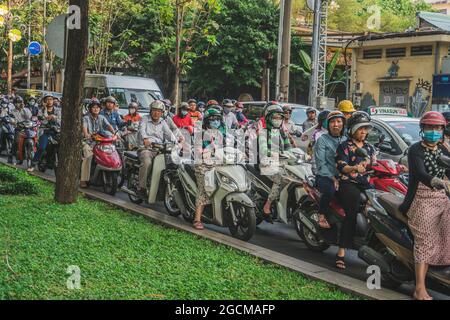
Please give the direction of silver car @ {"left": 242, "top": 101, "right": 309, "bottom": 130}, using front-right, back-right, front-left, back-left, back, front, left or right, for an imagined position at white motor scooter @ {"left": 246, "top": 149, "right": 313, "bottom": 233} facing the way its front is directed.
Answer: back-left

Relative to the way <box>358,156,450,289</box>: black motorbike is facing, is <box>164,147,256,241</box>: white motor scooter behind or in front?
behind

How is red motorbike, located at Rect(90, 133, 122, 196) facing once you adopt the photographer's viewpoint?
facing the viewer and to the right of the viewer

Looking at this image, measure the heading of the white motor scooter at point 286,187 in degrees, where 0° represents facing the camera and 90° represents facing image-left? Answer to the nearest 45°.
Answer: approximately 315°

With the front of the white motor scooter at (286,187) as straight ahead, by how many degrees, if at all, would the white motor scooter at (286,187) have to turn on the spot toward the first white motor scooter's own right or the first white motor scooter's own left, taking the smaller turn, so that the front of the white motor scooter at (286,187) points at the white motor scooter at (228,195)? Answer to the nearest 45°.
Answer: approximately 90° to the first white motor scooter's own right

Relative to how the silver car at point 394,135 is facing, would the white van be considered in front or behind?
behind

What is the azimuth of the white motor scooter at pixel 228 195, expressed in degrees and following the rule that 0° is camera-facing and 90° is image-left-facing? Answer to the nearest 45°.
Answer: approximately 315°

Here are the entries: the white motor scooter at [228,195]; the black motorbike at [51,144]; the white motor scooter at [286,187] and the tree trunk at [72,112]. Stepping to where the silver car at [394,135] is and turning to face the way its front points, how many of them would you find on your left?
0

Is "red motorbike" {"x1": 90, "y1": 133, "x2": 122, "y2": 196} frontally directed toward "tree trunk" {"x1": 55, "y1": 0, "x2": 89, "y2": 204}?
no

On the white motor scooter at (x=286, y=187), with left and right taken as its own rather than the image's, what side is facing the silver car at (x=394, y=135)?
left

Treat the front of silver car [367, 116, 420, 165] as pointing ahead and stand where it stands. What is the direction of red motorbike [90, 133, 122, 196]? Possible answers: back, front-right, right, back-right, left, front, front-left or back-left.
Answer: back-right

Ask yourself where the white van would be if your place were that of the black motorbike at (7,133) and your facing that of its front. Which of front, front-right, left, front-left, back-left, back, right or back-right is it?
left

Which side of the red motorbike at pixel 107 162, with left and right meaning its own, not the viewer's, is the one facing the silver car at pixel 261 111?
left

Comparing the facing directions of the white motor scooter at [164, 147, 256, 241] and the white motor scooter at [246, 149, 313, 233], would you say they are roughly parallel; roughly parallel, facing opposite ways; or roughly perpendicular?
roughly parallel

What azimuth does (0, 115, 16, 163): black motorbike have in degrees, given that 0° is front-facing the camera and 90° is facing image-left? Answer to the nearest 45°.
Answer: approximately 315°

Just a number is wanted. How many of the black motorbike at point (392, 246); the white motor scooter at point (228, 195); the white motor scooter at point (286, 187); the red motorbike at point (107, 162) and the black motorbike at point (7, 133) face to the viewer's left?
0

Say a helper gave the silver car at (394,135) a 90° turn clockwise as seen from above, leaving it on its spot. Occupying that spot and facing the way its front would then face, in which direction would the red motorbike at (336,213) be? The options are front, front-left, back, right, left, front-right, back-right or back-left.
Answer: front-left

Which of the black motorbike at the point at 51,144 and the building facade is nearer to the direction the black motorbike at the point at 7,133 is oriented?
the black motorbike
